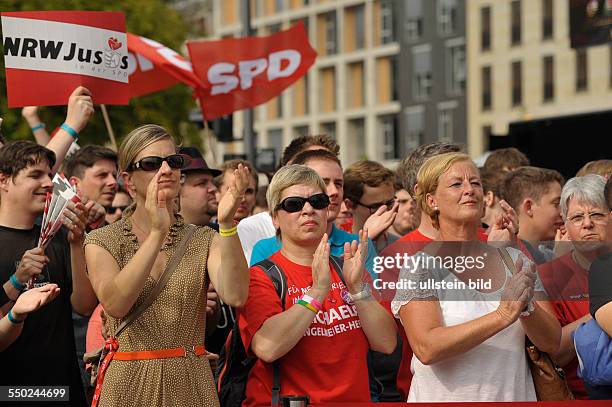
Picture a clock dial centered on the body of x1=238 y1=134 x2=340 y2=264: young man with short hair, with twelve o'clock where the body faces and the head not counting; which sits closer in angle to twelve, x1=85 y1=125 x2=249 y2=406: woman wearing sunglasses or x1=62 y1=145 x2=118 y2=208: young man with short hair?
the woman wearing sunglasses

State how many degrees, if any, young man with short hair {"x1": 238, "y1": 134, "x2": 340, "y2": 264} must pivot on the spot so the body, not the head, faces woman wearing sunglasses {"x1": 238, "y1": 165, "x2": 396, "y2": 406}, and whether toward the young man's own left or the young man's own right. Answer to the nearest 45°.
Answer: approximately 45° to the young man's own right

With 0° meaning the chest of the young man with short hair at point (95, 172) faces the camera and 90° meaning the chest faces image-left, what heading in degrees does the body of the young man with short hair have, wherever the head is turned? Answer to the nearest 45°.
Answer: approximately 315°

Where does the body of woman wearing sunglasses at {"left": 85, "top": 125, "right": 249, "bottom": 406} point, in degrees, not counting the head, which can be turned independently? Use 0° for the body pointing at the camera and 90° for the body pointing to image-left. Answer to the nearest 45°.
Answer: approximately 315°
